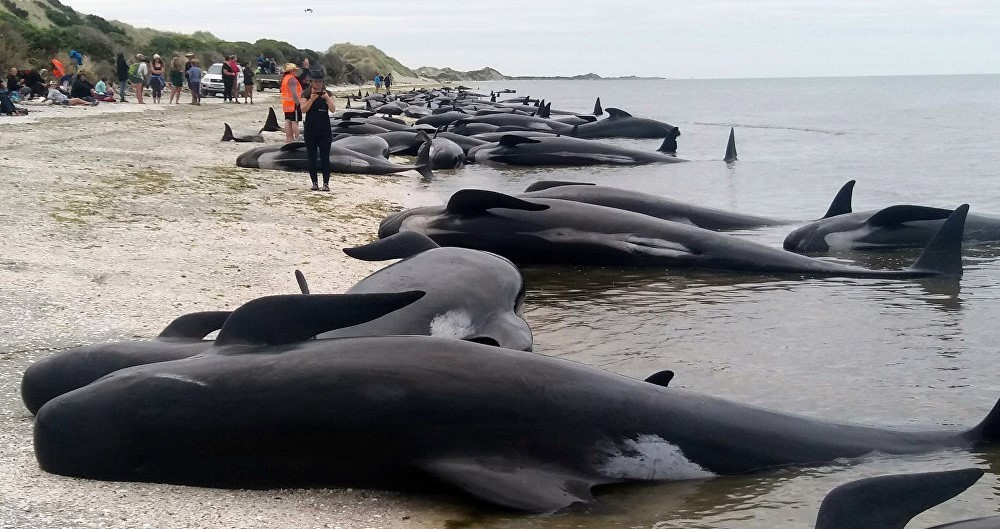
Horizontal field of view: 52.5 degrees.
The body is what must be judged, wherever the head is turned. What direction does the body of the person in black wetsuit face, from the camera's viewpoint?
toward the camera

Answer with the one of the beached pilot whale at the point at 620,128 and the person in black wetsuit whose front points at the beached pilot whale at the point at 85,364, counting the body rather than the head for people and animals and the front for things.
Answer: the person in black wetsuit

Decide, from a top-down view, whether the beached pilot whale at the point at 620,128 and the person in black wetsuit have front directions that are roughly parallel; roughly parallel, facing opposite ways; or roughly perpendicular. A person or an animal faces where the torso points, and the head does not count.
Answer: roughly perpendicular

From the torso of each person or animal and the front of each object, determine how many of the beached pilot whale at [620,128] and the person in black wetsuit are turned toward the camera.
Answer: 1

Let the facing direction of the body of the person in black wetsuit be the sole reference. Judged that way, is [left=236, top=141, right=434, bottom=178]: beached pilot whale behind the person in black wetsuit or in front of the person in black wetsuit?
behind

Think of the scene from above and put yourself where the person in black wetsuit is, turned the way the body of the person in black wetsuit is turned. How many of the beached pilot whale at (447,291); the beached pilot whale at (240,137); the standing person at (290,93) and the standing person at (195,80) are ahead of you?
1

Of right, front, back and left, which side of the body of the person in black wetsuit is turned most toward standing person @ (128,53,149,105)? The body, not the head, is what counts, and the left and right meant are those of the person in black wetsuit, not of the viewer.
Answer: back

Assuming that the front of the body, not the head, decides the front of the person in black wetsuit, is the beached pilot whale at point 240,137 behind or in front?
behind

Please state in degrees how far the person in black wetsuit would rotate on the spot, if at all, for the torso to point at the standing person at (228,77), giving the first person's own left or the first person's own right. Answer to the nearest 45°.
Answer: approximately 180°

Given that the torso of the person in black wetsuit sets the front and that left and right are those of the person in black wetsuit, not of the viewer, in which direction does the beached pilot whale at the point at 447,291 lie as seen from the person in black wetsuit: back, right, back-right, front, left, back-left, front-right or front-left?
front

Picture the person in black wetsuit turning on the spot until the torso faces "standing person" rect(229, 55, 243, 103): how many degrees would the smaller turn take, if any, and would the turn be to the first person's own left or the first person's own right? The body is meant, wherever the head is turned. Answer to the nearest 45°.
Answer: approximately 180°
